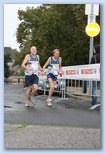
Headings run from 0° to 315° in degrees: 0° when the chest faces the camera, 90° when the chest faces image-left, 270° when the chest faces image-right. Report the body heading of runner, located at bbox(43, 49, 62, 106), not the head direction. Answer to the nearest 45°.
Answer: approximately 0°

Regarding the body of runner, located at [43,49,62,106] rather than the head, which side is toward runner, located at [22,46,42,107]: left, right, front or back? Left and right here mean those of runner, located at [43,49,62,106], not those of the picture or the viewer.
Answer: right
